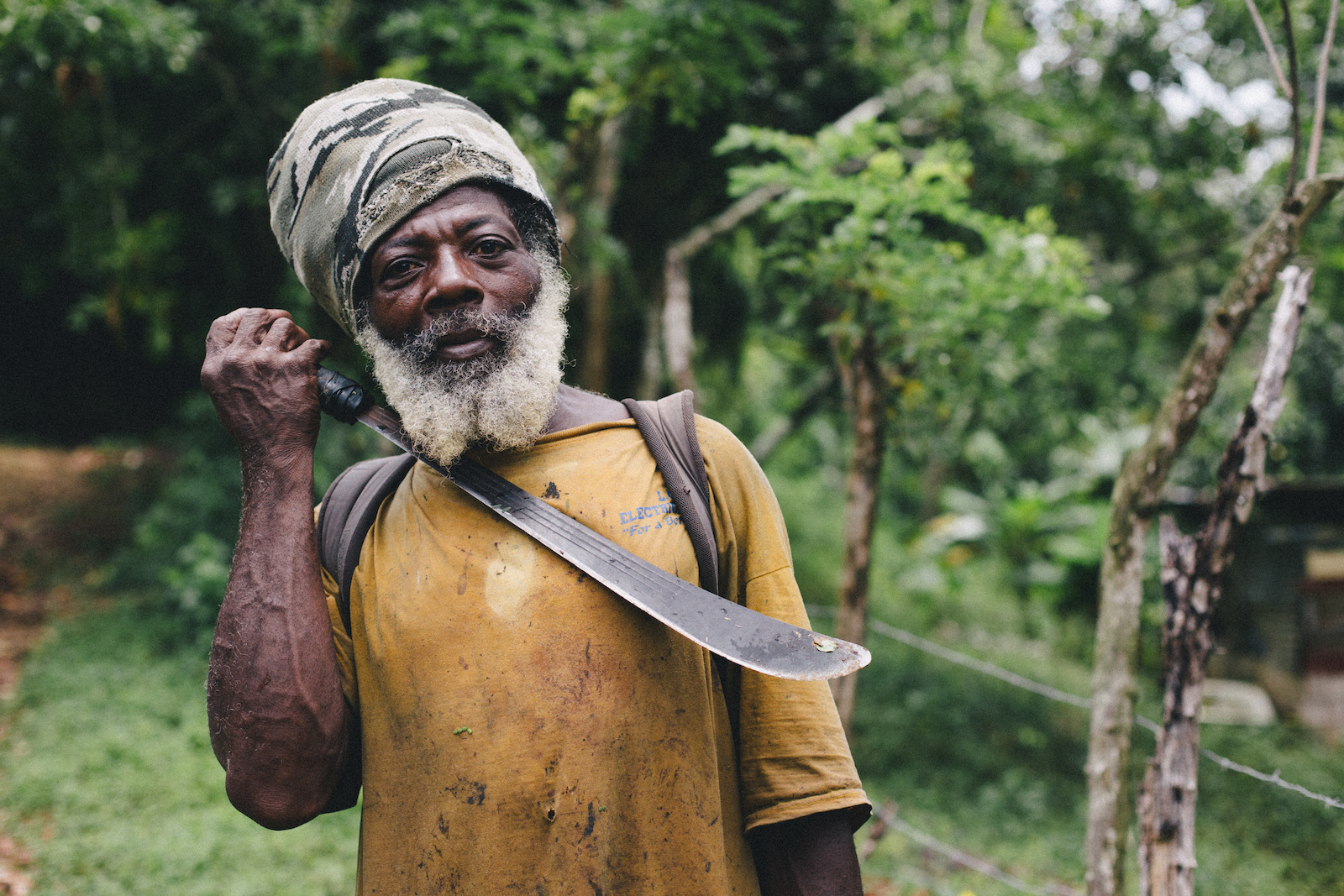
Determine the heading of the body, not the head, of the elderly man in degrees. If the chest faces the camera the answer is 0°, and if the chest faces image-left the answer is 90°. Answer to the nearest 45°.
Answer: approximately 0°

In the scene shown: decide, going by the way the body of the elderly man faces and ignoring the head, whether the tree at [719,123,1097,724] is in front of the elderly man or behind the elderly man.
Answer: behind
